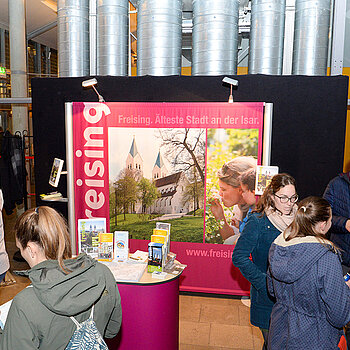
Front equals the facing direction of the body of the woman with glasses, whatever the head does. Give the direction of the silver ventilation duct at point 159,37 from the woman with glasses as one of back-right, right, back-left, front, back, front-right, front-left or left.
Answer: back

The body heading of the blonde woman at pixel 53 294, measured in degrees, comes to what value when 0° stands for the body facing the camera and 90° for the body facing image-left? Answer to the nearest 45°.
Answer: approximately 135°

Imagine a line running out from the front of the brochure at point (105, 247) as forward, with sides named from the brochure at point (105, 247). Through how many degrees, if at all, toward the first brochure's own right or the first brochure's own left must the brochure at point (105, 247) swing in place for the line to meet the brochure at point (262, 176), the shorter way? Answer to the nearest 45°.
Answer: approximately 135° to the first brochure's own left

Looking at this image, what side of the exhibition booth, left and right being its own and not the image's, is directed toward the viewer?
front

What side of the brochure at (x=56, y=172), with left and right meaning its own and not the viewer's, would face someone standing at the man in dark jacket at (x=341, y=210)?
left

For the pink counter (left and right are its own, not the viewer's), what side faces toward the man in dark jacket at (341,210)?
left

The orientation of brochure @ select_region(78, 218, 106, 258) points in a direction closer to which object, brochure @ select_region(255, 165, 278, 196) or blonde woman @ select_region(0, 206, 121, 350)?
the blonde woman

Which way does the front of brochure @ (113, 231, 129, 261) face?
toward the camera

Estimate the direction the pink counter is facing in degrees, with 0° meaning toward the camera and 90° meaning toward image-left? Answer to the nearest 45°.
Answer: approximately 0°

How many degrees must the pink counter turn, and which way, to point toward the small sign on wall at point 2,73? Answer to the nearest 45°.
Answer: approximately 135° to its right

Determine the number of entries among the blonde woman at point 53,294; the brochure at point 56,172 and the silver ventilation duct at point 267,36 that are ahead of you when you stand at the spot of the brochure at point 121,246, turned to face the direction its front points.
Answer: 1

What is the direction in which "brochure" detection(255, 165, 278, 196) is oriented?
toward the camera

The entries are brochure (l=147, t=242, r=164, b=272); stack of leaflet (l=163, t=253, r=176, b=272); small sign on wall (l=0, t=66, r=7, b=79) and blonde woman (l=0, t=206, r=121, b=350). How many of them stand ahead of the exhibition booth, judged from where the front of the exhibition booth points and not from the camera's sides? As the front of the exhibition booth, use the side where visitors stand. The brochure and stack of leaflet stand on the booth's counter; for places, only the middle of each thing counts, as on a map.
3
